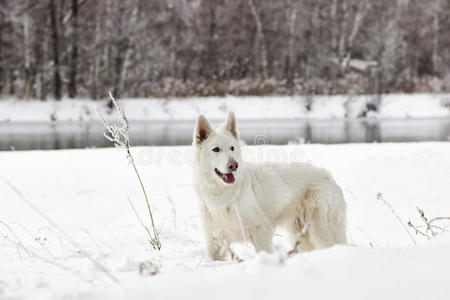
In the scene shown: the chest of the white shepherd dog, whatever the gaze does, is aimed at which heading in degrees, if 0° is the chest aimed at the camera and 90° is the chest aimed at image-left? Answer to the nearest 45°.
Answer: approximately 45°
